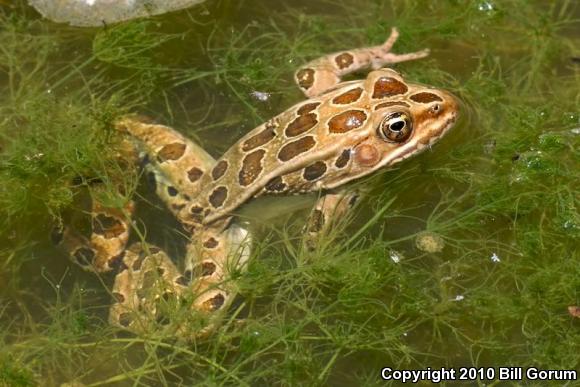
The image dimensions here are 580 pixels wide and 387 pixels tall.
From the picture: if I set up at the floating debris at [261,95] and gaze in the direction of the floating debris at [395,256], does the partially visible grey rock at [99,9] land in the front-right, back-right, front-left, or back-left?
back-right

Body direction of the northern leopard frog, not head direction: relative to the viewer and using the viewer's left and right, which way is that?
facing away from the viewer and to the right of the viewer

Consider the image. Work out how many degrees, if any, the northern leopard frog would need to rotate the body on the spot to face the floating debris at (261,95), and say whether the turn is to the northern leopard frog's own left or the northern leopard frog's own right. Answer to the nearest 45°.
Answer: approximately 45° to the northern leopard frog's own left

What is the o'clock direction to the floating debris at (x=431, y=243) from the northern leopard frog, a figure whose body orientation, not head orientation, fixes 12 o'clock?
The floating debris is roughly at 2 o'clock from the northern leopard frog.

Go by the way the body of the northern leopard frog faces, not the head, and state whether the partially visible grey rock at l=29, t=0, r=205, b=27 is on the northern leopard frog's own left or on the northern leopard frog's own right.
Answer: on the northern leopard frog's own left
